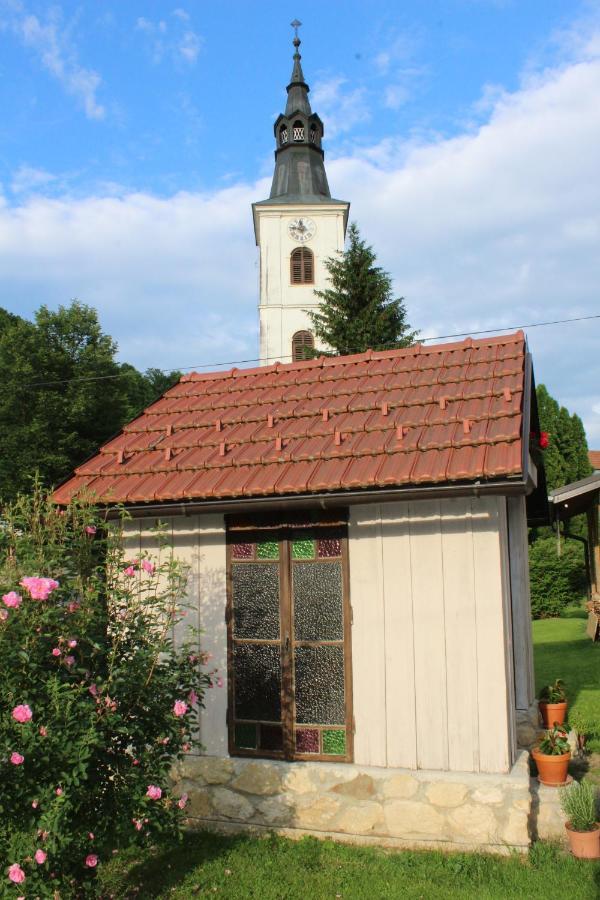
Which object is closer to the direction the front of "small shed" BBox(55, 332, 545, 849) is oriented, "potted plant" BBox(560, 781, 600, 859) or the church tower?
the potted plant

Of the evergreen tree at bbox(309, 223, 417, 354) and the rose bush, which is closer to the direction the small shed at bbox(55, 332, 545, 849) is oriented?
the rose bush

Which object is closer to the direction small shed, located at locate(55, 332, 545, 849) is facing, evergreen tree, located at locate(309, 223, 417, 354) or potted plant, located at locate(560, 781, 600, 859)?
the potted plant

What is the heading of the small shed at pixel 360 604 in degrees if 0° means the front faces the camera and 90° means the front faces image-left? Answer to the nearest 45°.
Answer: approximately 0°

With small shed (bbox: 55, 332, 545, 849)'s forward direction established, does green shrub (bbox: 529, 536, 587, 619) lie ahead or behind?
behind

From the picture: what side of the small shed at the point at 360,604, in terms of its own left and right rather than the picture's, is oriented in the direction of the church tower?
back

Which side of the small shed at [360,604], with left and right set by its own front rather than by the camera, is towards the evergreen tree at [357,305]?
back

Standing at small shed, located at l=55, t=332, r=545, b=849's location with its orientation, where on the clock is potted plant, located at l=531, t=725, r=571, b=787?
The potted plant is roughly at 9 o'clock from the small shed.

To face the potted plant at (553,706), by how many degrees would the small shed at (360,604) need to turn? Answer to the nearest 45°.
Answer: approximately 135° to its left

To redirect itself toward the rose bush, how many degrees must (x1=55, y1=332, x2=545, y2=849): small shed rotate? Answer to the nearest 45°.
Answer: approximately 45° to its right

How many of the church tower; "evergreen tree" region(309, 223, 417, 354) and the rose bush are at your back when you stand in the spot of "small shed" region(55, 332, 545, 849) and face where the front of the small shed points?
2

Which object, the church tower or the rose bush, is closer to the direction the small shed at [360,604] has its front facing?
the rose bush
